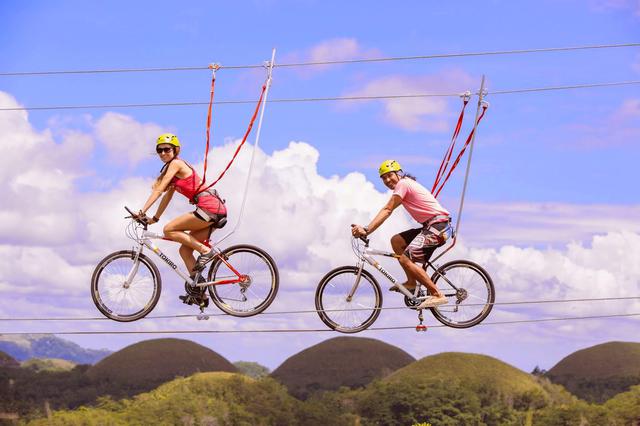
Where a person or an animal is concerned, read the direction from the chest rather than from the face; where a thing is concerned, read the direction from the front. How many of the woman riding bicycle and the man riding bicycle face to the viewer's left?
2

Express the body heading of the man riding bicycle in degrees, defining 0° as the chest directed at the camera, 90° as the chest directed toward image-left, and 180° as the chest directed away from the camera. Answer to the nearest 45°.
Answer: approximately 90°

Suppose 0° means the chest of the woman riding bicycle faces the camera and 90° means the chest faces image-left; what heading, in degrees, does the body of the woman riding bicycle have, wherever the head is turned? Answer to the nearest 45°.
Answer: approximately 90°

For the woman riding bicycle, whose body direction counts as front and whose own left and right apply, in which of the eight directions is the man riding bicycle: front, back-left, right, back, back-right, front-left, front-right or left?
back
